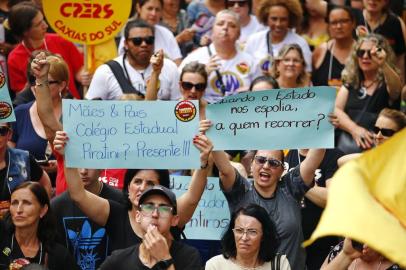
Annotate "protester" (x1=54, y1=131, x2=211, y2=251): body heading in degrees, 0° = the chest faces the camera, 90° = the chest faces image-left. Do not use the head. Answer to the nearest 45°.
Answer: approximately 0°

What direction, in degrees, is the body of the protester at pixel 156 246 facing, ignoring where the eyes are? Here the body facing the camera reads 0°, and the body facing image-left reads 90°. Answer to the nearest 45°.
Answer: approximately 0°

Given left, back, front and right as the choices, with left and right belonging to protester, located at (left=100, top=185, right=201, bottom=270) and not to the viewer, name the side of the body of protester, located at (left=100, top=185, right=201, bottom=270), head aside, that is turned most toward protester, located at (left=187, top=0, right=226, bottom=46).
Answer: back

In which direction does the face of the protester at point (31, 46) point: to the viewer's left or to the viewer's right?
to the viewer's right

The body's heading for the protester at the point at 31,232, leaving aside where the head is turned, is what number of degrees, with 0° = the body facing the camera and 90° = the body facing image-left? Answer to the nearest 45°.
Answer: approximately 45°

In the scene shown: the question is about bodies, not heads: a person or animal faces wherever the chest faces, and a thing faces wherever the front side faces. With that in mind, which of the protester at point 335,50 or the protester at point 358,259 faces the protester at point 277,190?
the protester at point 335,50

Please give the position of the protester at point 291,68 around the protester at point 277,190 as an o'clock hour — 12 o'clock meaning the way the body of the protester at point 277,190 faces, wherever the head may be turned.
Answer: the protester at point 291,68 is roughly at 6 o'clock from the protester at point 277,190.
